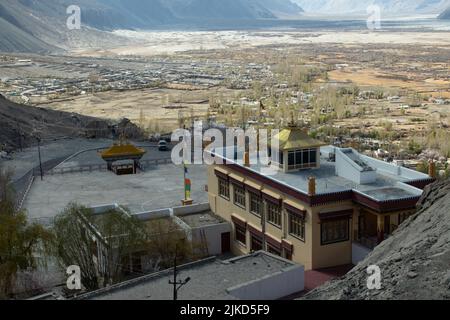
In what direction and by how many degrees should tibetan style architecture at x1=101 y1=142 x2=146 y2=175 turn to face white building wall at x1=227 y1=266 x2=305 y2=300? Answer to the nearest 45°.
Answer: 0° — it already faces it

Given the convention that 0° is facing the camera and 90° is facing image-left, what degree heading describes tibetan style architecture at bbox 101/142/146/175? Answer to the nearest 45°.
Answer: approximately 0°

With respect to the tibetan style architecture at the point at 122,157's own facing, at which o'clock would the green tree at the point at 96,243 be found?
The green tree is roughly at 12 o'clock from the tibetan style architecture.

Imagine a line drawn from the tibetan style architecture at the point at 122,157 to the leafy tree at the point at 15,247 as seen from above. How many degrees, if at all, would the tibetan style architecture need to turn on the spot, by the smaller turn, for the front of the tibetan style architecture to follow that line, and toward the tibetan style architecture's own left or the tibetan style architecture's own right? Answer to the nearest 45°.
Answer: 0° — it already faces it
